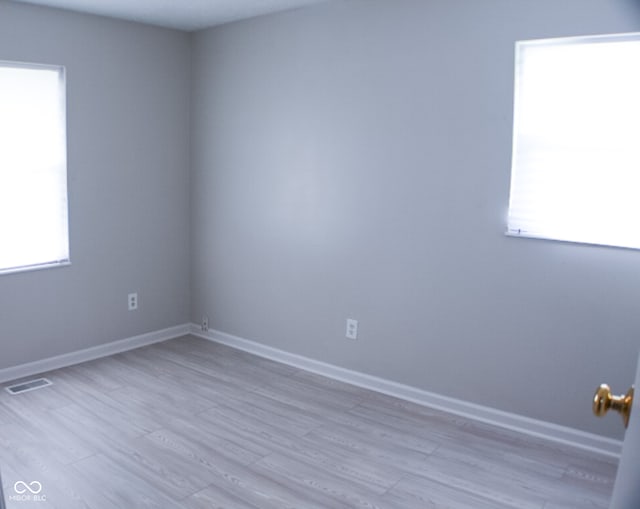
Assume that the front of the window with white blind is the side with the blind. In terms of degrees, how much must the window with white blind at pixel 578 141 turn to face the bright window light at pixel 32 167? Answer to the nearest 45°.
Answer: approximately 45° to its right

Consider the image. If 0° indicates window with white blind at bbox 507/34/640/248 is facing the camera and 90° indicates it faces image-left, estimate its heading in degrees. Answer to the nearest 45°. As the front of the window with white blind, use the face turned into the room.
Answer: approximately 45°

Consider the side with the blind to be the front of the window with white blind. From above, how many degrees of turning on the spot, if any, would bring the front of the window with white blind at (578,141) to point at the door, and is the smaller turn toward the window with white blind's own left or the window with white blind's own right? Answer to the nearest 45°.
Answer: approximately 45° to the window with white blind's own left

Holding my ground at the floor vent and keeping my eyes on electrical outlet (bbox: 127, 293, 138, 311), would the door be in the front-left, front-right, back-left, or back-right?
back-right

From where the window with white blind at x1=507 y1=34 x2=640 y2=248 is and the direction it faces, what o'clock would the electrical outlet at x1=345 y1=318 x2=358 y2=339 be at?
The electrical outlet is roughly at 2 o'clock from the window with white blind.

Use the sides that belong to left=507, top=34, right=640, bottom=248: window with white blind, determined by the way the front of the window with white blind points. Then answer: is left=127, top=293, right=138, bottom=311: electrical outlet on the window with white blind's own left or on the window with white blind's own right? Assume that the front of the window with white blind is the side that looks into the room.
on the window with white blind's own right

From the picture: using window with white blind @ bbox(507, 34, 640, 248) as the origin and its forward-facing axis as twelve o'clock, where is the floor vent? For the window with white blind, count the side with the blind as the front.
The floor vent is roughly at 1 o'clock from the window with white blind.
